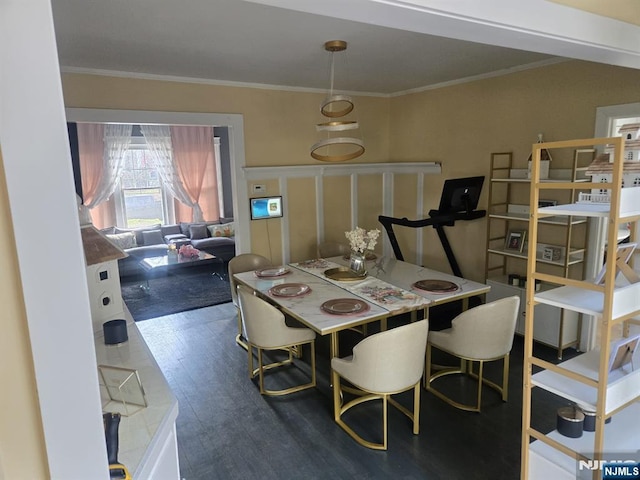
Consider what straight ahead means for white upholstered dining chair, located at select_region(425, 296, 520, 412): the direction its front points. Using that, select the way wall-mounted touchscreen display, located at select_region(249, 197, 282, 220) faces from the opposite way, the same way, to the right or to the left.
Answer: the opposite way

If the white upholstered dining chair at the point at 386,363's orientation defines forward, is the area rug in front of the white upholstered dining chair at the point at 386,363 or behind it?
in front

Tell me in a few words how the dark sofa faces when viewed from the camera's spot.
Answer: facing the viewer

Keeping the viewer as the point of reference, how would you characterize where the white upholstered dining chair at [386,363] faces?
facing away from the viewer and to the left of the viewer

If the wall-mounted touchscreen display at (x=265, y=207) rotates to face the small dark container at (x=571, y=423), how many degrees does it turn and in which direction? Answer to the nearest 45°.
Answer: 0° — it already faces it

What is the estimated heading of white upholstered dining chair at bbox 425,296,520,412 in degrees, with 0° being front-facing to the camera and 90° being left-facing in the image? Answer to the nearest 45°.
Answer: approximately 135°

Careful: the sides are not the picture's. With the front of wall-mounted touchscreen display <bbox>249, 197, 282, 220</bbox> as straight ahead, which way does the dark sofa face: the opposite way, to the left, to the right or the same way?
the same way

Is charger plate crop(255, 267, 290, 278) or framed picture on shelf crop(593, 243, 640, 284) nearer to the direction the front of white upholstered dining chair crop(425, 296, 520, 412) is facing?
the charger plate

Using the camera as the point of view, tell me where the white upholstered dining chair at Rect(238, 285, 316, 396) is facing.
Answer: facing away from the viewer and to the right of the viewer

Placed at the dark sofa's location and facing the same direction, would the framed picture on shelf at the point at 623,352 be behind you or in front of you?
in front

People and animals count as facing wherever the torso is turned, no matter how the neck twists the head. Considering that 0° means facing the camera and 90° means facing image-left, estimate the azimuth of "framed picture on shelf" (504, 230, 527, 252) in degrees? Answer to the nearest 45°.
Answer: approximately 45°

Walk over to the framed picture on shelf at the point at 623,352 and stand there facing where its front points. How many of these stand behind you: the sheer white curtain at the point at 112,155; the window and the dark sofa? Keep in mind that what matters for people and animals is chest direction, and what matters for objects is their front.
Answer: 0

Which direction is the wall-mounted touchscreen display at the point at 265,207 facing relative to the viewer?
toward the camera

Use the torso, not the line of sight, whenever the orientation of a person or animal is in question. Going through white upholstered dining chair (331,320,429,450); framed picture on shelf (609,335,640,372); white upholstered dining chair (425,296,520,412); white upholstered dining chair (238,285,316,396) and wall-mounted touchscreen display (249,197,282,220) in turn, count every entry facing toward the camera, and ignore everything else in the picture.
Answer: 1

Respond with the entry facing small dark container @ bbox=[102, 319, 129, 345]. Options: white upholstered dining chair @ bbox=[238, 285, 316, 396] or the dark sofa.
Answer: the dark sofa
